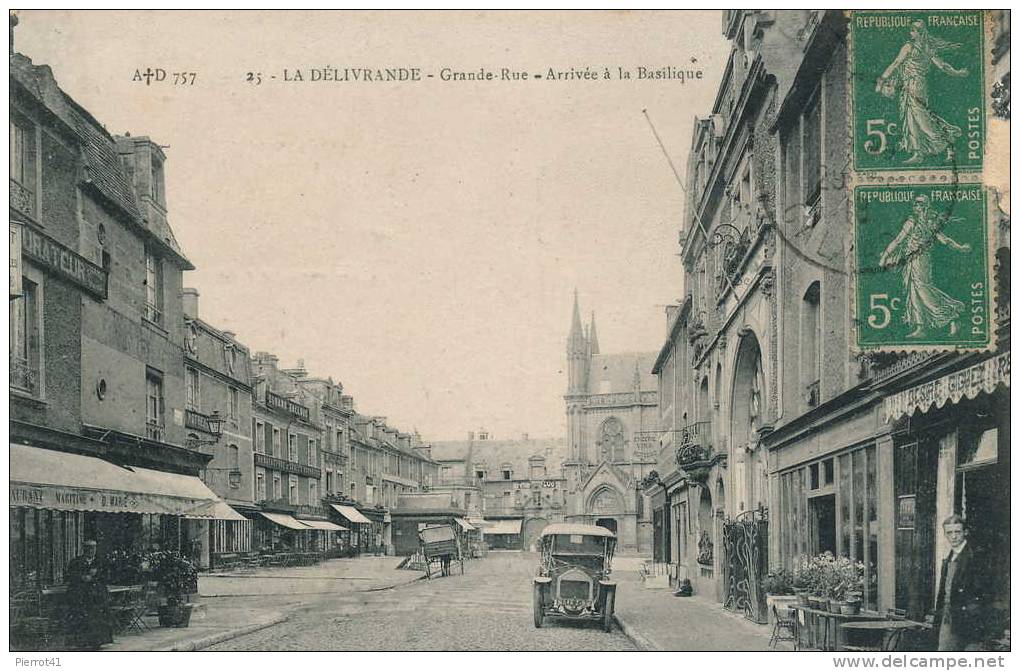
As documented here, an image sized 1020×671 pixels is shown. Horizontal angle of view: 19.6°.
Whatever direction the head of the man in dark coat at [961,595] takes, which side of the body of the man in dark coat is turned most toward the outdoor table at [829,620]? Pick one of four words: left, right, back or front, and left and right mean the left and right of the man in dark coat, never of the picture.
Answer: right

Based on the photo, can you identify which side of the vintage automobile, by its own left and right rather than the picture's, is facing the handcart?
back

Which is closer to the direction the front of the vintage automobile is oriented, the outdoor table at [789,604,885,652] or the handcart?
the outdoor table

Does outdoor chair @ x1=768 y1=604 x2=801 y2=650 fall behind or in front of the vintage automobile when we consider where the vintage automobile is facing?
in front

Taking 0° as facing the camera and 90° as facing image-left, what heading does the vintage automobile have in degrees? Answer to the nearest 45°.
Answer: approximately 0°

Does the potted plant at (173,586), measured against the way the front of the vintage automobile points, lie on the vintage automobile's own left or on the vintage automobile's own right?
on the vintage automobile's own right

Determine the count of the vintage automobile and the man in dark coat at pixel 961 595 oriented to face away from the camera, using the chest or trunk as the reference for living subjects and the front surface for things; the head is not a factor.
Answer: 0
